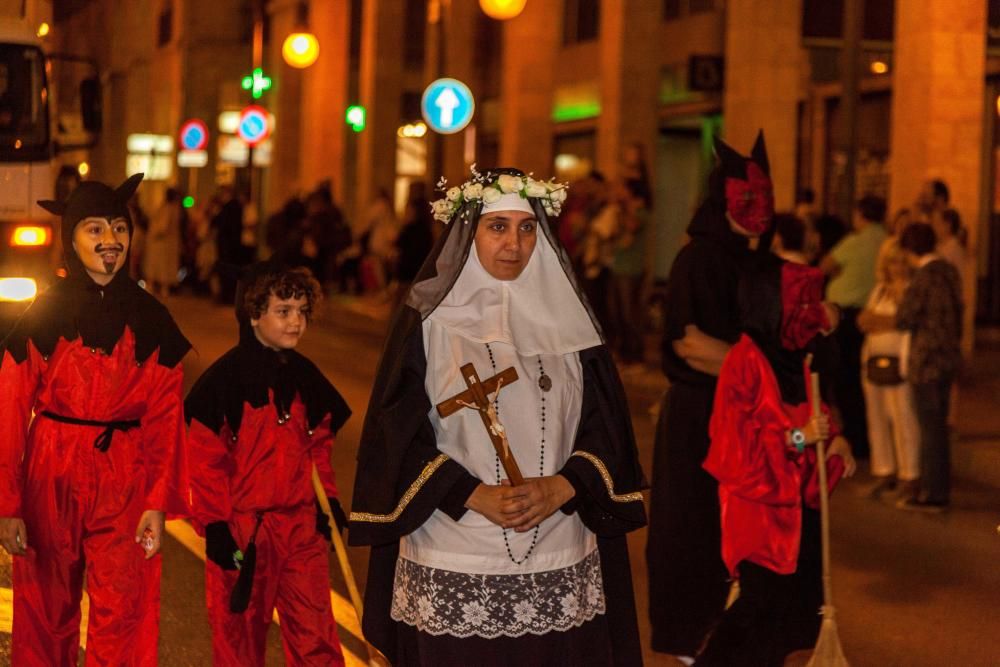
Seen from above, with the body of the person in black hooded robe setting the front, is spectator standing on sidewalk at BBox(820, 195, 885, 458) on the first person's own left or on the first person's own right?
on the first person's own left

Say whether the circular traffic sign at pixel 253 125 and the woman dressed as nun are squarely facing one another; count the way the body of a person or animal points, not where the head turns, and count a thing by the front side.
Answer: no

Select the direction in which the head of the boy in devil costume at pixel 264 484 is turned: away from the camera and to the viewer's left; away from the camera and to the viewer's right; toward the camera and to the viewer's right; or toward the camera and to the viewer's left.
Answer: toward the camera and to the viewer's right

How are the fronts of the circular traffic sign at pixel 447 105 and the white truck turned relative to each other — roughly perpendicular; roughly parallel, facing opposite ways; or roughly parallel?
roughly parallel

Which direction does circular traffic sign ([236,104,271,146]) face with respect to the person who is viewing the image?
facing the viewer

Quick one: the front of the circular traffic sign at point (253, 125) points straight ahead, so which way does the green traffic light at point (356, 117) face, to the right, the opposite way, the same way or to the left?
the same way

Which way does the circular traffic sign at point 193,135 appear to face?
toward the camera

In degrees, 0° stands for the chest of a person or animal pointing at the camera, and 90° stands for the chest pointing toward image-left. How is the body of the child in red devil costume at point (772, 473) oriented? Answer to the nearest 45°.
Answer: approximately 270°

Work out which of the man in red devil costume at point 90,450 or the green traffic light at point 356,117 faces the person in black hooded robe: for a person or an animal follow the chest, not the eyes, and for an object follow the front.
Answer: the green traffic light

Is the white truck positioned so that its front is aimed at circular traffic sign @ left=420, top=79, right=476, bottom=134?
no

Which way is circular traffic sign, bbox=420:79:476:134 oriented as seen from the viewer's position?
toward the camera

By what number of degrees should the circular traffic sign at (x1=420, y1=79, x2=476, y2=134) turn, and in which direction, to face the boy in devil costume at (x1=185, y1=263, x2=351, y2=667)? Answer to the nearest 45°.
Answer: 0° — it already faces them

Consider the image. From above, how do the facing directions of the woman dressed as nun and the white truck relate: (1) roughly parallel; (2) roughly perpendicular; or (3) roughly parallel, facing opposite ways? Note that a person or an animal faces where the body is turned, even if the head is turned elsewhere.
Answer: roughly parallel

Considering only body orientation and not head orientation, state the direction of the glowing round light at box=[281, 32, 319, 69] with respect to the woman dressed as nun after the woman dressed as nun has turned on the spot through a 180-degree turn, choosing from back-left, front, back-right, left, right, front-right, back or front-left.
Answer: front

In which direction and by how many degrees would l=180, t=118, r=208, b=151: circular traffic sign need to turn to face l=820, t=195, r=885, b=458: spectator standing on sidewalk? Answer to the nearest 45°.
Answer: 0° — it already faces them
